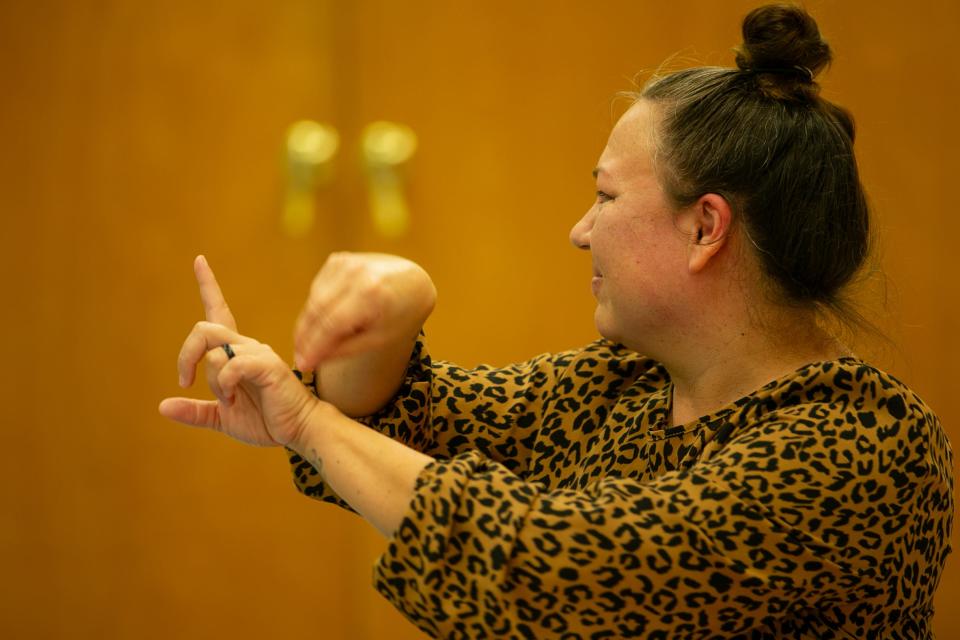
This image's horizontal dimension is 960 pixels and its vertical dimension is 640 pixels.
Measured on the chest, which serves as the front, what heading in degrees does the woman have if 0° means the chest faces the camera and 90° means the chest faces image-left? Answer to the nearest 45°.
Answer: approximately 90°

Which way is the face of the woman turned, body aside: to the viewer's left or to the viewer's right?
to the viewer's left
